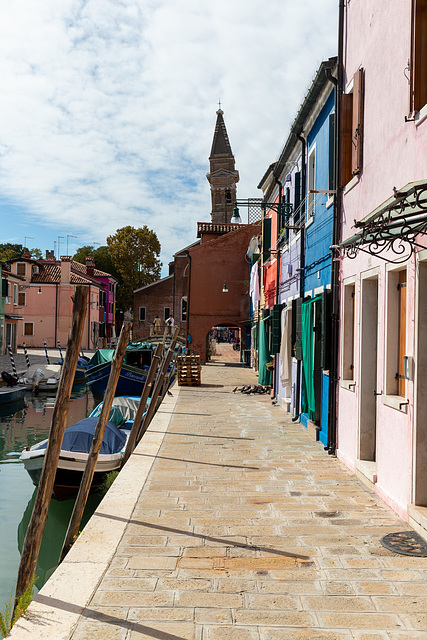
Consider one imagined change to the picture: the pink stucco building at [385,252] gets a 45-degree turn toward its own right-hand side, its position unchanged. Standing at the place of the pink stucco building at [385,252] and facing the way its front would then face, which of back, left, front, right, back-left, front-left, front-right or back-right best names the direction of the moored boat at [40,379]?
front

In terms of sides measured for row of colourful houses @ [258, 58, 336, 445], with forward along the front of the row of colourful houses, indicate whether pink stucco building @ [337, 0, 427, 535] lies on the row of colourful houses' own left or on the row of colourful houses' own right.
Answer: on the row of colourful houses' own left

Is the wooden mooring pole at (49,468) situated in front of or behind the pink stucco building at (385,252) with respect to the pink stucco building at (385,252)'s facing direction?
in front

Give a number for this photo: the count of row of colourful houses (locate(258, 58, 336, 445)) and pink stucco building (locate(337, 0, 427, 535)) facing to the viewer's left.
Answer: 2

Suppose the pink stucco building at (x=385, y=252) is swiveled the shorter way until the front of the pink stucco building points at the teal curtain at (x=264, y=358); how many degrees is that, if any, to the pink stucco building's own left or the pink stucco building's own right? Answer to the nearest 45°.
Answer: approximately 90° to the pink stucco building's own right

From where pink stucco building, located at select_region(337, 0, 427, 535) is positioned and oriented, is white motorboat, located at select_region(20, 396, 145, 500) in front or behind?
in front

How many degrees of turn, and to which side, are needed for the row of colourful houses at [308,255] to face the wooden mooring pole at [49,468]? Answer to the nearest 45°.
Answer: approximately 90° to its left

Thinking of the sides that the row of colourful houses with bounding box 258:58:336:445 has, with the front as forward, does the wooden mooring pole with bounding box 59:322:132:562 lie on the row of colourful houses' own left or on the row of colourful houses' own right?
on the row of colourful houses' own left

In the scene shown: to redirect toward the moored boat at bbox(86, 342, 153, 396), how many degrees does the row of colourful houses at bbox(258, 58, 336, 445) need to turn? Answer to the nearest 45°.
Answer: approximately 45° to its right

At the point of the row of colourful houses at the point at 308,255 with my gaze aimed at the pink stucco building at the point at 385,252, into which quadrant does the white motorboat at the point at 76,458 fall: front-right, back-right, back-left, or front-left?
front-right

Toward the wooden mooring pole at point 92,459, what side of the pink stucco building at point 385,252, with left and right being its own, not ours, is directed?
front

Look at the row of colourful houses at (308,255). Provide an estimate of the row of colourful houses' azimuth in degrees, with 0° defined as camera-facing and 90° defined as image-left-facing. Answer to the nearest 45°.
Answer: approximately 90°

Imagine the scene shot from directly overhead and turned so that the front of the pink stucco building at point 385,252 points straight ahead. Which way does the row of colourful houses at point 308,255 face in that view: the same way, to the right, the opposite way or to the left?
the same way

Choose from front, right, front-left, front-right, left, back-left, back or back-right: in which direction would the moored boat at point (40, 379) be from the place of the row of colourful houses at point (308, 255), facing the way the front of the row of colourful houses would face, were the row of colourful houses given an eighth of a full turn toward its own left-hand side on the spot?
right

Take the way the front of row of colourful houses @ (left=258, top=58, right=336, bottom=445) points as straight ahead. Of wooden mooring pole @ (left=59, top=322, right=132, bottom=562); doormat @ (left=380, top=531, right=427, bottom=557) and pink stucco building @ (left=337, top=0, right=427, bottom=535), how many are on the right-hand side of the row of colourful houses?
0

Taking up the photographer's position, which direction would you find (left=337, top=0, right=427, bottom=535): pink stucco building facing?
facing to the left of the viewer

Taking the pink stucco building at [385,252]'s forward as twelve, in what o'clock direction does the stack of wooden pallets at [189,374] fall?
The stack of wooden pallets is roughly at 2 o'clock from the pink stucco building.
